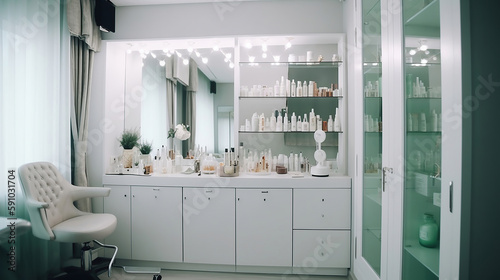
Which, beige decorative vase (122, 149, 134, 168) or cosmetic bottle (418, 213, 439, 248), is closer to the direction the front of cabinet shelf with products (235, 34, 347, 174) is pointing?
the cosmetic bottle

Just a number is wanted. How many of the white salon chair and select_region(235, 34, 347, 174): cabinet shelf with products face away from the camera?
0

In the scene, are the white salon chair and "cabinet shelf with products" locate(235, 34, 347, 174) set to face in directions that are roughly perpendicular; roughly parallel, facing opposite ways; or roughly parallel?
roughly perpendicular

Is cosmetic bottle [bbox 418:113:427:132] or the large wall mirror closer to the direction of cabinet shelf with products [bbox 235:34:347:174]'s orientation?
the cosmetic bottle

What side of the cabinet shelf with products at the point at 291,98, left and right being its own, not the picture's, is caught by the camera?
front

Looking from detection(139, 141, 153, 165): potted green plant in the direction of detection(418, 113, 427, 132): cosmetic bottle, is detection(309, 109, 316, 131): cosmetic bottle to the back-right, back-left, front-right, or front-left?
front-left

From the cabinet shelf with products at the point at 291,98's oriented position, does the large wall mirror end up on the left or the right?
on its right

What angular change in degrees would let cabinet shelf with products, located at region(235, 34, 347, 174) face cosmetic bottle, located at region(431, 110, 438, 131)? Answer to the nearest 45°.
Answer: approximately 45° to its left

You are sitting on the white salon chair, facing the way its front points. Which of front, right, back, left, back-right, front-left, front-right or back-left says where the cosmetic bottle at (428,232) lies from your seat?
front

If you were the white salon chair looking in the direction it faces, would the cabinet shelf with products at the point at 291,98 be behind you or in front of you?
in front

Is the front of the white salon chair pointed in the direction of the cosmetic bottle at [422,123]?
yes

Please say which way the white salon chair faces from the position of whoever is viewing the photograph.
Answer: facing the viewer and to the right of the viewer

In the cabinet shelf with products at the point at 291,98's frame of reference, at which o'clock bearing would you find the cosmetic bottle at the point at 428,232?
The cosmetic bottle is roughly at 11 o'clock from the cabinet shelf with products.

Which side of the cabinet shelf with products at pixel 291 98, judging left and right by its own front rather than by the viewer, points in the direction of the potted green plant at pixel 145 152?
right

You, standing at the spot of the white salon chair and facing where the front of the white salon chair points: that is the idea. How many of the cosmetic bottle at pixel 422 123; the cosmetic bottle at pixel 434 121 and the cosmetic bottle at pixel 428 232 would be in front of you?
3
